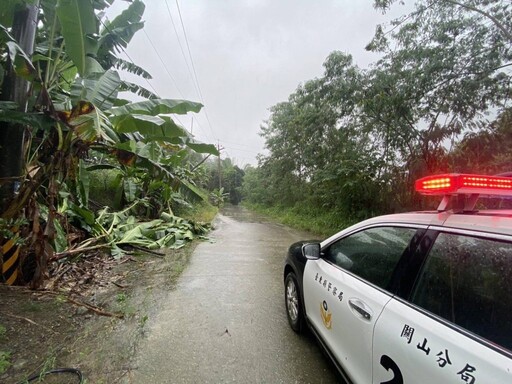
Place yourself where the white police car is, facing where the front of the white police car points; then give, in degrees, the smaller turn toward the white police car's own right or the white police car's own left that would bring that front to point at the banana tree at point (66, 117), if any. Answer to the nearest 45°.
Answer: approximately 45° to the white police car's own left

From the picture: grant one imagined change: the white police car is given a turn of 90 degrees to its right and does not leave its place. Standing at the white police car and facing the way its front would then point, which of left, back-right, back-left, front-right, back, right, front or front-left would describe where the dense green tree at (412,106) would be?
front-left

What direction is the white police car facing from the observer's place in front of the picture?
facing away from the viewer and to the left of the viewer
